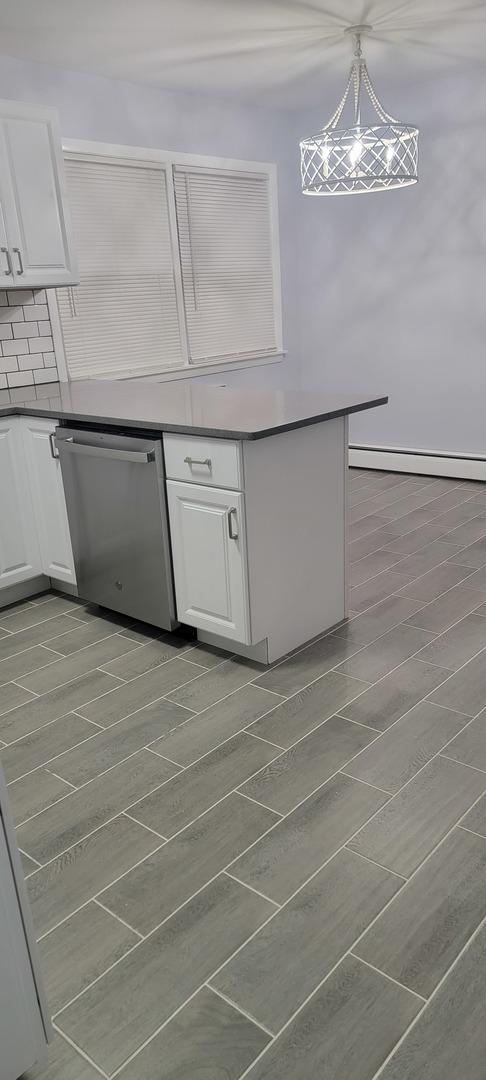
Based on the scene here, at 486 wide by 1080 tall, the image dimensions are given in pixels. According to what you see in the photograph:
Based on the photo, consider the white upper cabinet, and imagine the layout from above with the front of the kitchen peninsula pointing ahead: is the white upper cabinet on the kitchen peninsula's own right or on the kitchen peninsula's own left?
on the kitchen peninsula's own right

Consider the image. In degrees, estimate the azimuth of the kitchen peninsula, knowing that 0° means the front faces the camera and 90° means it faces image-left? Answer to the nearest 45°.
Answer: approximately 45°

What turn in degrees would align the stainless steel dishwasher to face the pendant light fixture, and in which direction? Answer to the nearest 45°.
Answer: approximately 180°

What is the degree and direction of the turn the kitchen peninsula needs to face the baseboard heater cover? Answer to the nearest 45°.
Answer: approximately 180°

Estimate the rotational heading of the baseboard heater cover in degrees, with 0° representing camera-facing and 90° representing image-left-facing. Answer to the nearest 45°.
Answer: approximately 45°

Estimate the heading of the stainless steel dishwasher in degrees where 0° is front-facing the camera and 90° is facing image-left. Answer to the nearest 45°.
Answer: approximately 45°

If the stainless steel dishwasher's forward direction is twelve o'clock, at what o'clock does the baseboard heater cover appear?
The baseboard heater cover is roughly at 6 o'clock from the stainless steel dishwasher.

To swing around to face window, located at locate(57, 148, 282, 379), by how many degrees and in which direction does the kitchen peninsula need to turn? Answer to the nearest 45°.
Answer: approximately 135° to its right
